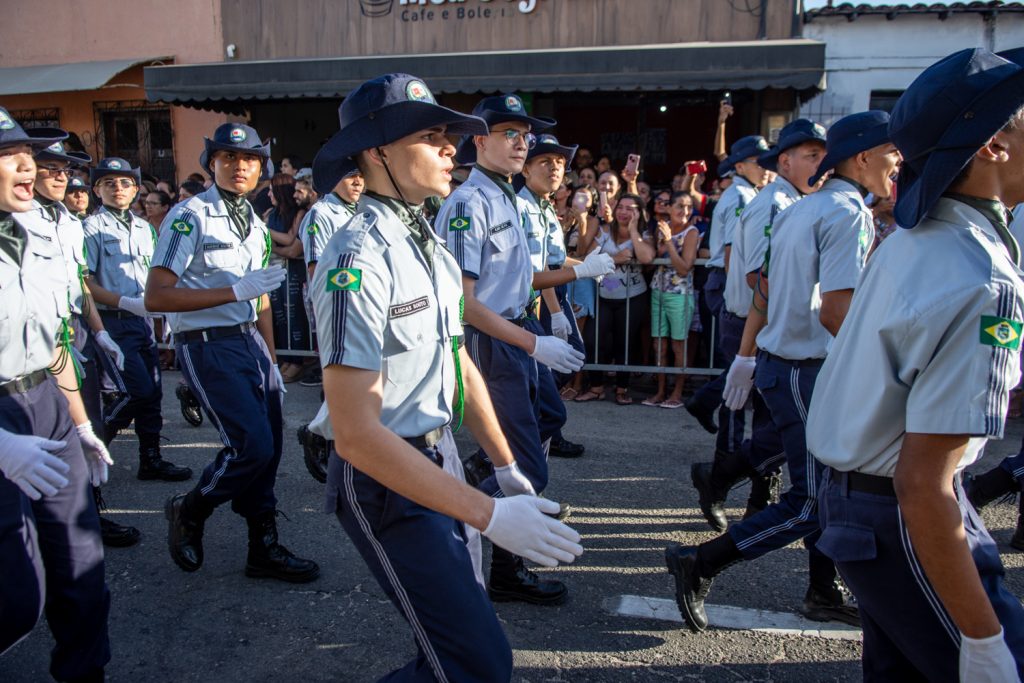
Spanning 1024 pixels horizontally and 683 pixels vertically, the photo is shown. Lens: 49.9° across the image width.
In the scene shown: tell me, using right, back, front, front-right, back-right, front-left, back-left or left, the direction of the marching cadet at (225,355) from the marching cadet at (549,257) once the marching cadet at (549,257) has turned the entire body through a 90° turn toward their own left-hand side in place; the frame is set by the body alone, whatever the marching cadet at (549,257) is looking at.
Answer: back

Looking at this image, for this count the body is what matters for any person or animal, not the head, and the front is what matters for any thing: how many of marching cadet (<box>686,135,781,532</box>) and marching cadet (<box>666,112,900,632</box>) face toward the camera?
0

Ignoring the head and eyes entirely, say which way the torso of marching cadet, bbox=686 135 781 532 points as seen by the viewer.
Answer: to the viewer's right

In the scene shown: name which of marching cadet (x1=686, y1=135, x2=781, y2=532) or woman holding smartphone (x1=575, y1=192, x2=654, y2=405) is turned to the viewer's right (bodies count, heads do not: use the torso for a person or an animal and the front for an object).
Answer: the marching cadet

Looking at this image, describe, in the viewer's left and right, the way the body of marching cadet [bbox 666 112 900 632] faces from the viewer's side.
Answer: facing away from the viewer and to the right of the viewer

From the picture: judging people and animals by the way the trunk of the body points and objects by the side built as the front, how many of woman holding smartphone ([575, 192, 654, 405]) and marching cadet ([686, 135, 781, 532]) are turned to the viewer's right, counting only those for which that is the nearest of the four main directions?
1

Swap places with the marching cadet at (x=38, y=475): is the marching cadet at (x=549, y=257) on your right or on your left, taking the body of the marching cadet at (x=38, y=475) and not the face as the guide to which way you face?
on your left

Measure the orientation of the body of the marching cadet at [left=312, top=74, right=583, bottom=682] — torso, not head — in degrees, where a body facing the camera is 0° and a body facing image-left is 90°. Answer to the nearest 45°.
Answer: approximately 315°

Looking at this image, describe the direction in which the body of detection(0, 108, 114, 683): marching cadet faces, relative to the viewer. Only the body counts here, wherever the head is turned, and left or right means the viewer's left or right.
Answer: facing the viewer and to the right of the viewer

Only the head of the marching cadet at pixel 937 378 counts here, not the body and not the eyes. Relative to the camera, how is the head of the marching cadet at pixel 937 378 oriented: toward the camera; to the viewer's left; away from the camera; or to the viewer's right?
to the viewer's right

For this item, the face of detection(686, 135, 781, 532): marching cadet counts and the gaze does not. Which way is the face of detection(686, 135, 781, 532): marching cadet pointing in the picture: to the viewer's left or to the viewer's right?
to the viewer's right

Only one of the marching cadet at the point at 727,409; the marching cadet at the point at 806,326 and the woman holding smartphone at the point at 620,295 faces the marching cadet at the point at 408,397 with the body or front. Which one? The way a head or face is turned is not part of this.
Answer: the woman holding smartphone

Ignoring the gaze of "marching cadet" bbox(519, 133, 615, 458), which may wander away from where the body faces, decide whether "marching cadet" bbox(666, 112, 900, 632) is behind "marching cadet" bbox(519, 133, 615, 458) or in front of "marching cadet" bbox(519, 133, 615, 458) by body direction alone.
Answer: in front

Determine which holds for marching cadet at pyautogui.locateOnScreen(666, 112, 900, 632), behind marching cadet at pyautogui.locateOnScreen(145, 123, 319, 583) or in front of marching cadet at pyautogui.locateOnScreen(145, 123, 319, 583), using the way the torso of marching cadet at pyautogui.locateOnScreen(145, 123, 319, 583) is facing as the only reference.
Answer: in front
